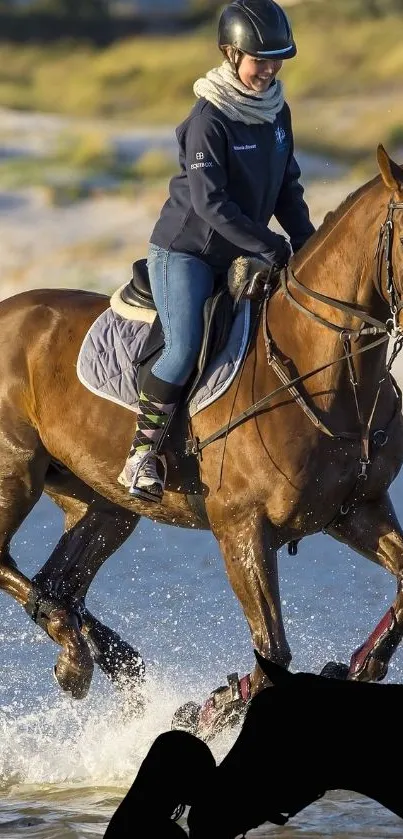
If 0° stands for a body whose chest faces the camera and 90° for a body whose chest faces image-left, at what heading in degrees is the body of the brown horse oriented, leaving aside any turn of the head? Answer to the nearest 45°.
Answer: approximately 315°

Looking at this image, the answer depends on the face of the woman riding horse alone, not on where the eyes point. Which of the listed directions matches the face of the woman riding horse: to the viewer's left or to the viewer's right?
to the viewer's right
